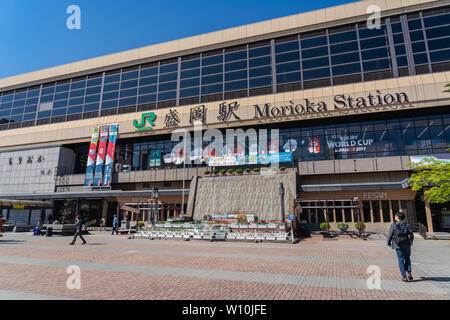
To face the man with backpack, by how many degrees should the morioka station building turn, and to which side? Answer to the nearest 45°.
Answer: approximately 45° to its left

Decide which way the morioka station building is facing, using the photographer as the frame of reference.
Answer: facing the viewer and to the left of the viewer
